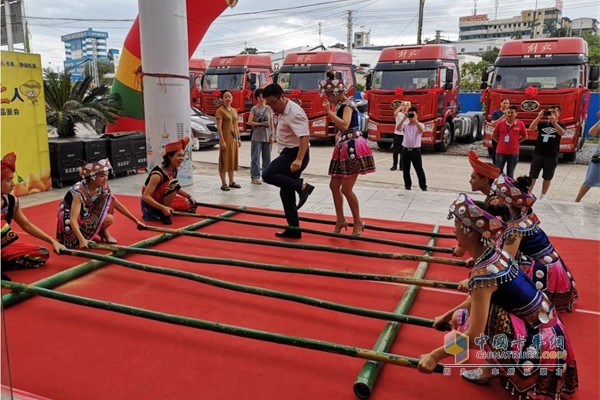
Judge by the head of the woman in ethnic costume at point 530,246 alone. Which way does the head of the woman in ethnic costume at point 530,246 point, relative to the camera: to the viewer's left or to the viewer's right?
to the viewer's left

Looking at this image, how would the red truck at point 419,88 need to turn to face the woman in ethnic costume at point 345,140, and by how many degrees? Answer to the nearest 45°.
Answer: approximately 45° to its left

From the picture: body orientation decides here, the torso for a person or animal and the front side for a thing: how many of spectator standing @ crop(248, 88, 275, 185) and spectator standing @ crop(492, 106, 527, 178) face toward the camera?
2

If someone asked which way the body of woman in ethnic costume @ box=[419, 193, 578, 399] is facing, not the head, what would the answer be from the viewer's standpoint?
to the viewer's left

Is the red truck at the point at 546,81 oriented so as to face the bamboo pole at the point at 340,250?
yes

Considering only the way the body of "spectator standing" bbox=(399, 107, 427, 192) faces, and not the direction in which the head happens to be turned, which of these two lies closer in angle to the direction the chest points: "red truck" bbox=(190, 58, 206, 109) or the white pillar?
the white pillar
